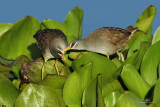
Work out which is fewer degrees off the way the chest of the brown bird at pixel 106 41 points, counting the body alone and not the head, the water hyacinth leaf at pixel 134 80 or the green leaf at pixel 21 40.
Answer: the green leaf

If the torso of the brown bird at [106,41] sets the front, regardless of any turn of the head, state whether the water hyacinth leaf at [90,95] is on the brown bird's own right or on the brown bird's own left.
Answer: on the brown bird's own left

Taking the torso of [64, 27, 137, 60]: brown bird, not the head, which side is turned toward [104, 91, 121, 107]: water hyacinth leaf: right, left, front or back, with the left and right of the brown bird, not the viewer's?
left

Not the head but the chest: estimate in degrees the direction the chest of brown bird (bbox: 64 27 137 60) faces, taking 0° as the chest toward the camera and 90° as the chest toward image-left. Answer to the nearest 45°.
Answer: approximately 90°

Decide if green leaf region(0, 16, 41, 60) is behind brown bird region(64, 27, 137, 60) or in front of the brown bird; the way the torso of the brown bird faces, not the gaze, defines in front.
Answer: in front

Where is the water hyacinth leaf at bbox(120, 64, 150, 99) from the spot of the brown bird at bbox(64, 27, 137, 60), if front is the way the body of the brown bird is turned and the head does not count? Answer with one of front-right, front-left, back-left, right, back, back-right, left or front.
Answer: left

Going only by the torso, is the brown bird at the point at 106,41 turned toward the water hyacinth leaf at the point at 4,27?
yes

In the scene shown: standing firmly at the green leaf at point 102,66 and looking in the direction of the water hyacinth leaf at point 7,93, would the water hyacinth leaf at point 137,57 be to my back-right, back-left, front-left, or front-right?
back-right

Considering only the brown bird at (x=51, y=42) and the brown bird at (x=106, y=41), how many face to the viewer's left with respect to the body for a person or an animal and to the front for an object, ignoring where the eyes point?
1

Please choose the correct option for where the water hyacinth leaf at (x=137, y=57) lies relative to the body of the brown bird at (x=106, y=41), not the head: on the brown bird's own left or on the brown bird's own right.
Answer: on the brown bird's own left

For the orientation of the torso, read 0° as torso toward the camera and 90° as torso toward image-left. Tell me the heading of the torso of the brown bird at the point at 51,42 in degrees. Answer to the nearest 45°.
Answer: approximately 315°

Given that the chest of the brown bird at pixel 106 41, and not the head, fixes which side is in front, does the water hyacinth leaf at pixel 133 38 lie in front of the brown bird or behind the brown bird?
behind
